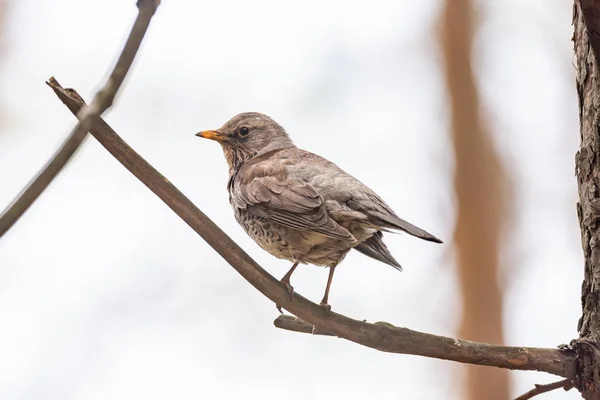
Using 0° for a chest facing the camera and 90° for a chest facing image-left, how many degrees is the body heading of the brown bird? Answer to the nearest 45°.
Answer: approximately 90°

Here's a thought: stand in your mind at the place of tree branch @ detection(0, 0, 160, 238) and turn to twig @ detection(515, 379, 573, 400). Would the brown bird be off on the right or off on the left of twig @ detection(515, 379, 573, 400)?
left

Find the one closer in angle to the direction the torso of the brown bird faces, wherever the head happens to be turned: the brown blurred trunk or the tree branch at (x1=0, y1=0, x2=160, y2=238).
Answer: the tree branch
